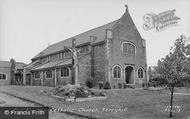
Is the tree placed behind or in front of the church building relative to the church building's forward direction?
in front

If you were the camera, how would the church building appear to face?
facing the viewer and to the right of the viewer
